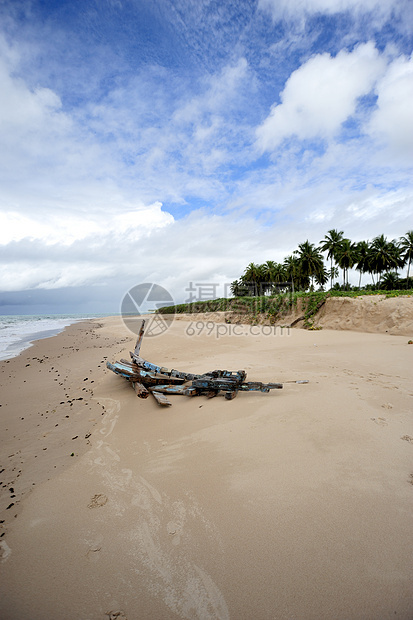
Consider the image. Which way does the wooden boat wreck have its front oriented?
to the viewer's left

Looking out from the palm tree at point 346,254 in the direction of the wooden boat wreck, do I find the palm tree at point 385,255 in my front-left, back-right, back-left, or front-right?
back-left

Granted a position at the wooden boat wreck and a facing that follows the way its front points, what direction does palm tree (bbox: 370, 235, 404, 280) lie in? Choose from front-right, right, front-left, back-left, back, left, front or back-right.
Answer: back-right

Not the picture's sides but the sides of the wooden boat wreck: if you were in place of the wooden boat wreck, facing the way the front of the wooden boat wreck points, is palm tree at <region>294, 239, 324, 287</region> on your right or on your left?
on your right

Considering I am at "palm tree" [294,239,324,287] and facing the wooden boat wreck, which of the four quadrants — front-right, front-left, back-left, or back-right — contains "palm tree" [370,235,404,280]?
back-left
